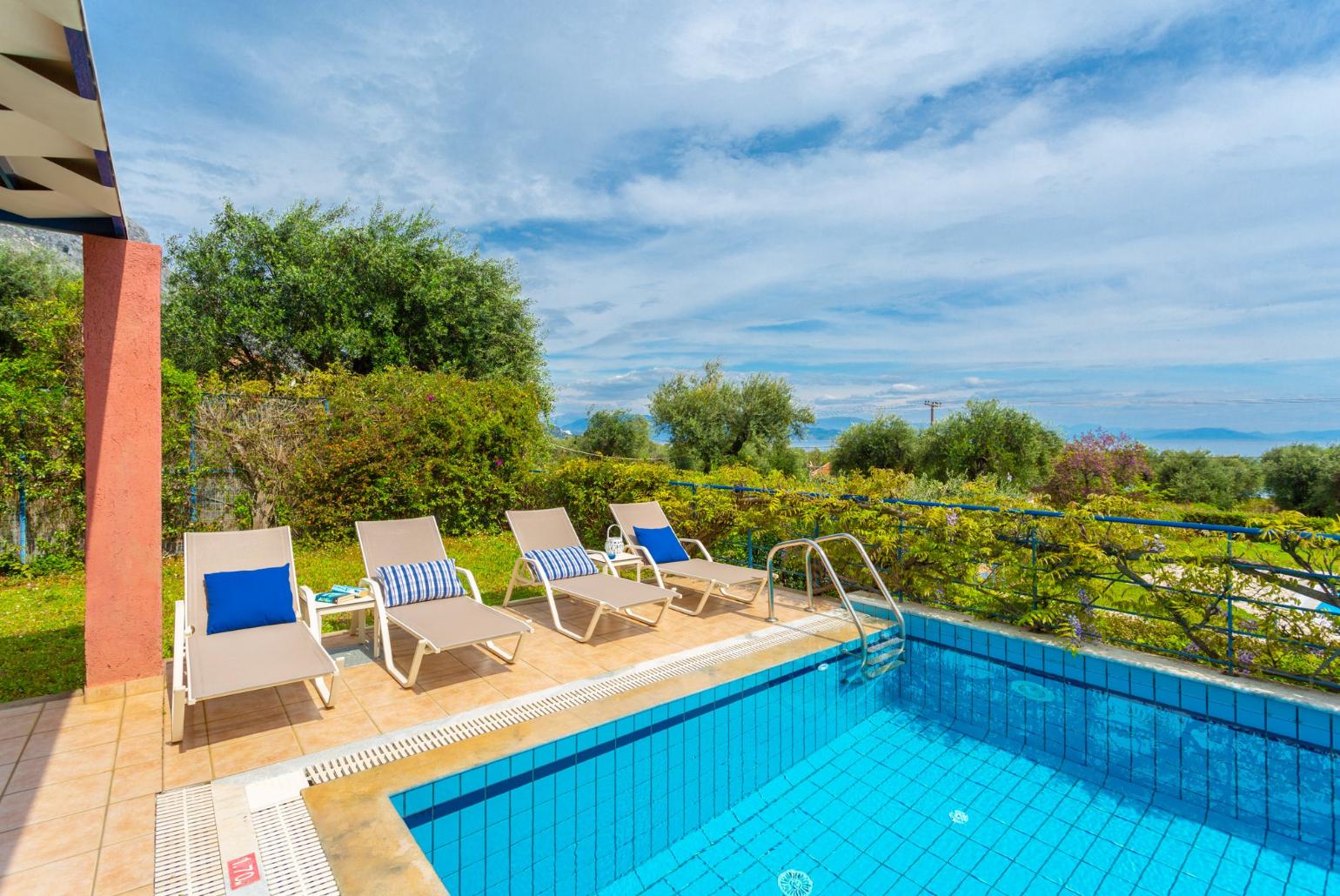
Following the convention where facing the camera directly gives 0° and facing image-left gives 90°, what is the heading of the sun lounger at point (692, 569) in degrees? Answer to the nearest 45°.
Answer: approximately 315°

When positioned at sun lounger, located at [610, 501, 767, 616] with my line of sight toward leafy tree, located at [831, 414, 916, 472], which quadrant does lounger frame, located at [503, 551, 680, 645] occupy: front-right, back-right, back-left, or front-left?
back-left

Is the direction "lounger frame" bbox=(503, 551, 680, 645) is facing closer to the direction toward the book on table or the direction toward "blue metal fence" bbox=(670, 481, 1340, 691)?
the blue metal fence

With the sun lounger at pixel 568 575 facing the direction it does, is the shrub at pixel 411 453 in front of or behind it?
behind

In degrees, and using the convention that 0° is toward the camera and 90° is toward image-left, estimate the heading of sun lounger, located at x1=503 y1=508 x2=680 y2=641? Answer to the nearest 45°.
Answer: approximately 315°

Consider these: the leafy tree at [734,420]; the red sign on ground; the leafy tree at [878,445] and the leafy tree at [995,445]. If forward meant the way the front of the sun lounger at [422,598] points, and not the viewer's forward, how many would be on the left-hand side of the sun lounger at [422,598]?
3

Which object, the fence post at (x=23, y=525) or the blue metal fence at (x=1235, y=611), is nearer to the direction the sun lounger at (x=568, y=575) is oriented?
the blue metal fence

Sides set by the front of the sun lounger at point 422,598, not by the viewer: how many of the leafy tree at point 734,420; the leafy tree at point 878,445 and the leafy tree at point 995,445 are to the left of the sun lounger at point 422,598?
3

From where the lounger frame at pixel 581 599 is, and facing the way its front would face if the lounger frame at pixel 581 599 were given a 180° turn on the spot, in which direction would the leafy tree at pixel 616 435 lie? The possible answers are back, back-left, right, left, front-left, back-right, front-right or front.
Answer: front-right
